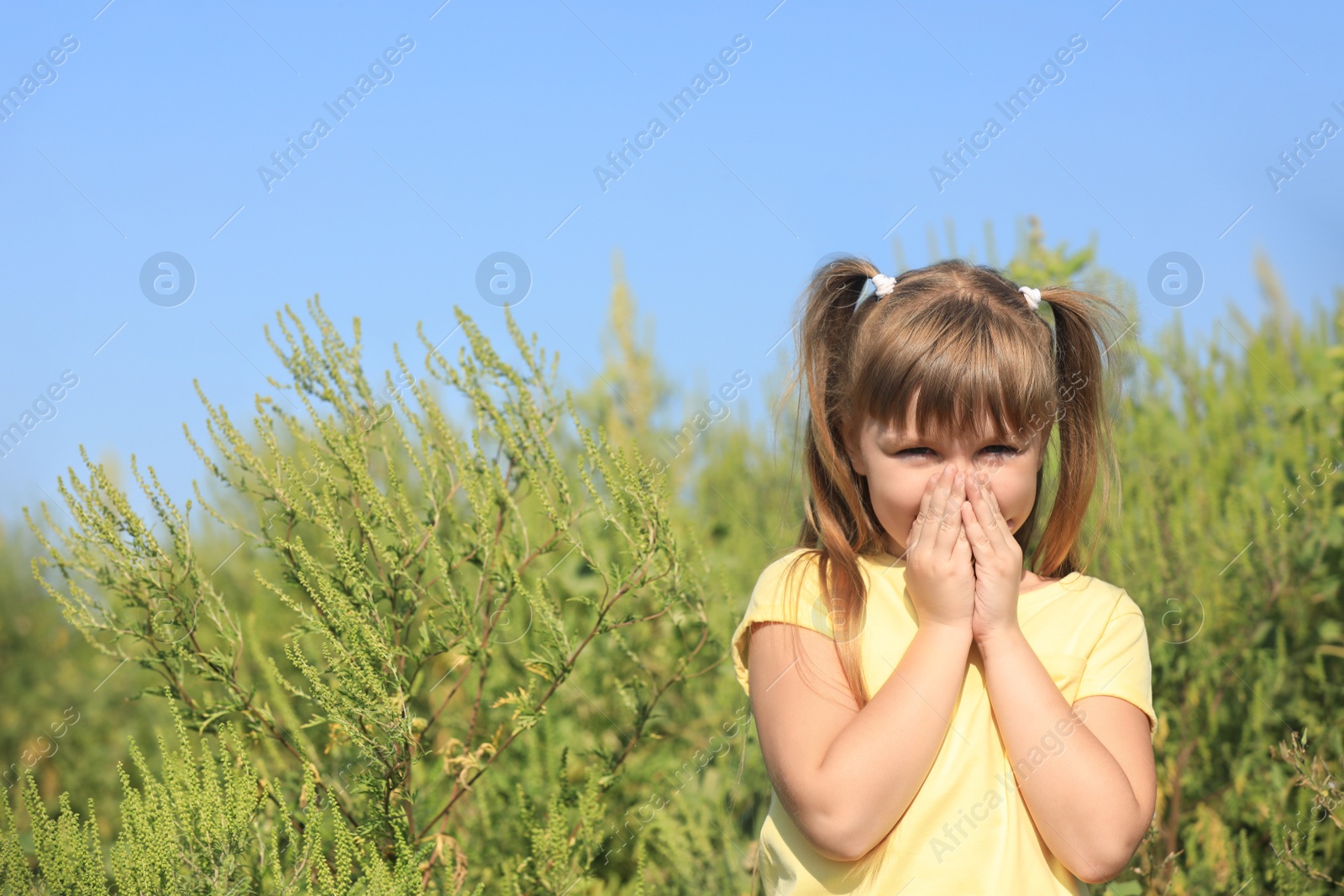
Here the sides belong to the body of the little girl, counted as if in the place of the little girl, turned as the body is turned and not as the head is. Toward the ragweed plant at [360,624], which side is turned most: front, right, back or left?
right

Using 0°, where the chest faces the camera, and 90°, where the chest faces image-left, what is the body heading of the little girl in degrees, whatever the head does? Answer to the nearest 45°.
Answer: approximately 0°
